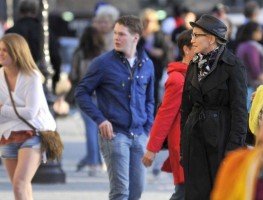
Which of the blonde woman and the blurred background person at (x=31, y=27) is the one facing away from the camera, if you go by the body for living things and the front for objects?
the blurred background person

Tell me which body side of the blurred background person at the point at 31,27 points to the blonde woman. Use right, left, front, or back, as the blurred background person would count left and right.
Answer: back

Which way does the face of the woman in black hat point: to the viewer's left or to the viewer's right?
to the viewer's left

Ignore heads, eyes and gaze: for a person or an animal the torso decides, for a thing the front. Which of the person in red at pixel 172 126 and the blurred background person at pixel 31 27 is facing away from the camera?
the blurred background person

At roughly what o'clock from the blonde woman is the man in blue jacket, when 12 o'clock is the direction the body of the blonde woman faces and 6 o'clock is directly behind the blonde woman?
The man in blue jacket is roughly at 8 o'clock from the blonde woman.

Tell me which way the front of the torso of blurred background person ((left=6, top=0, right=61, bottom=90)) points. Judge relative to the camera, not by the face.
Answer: away from the camera

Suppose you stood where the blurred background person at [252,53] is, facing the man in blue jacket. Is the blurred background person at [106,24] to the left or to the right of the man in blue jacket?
right
